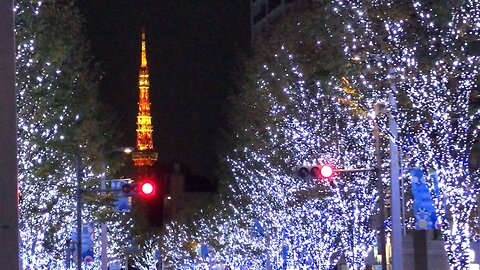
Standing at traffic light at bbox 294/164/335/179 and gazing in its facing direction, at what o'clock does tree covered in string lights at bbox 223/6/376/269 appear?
The tree covered in string lights is roughly at 6 o'clock from the traffic light.

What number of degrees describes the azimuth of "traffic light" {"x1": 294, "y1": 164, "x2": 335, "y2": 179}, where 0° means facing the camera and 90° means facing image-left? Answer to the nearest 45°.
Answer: approximately 0°

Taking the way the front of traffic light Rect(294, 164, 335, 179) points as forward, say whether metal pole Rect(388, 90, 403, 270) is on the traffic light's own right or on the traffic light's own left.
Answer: on the traffic light's own left
